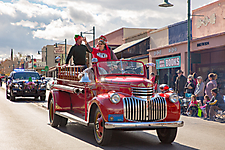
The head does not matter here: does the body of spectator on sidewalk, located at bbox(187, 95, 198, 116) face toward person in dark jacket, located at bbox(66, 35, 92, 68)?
yes

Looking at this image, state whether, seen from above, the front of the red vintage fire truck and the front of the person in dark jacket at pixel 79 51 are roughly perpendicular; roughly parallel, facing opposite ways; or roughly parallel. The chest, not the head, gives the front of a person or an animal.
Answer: roughly parallel

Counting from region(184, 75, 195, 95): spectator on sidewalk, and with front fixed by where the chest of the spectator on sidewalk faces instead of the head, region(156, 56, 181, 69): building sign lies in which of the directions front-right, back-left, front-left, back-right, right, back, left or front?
back-right

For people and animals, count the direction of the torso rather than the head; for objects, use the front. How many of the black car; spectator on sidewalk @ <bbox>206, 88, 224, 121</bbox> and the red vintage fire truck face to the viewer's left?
1

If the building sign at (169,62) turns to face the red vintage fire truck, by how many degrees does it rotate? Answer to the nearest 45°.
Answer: approximately 45° to its left

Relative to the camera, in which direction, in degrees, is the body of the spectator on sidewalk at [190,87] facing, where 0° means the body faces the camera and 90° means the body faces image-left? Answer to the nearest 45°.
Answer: approximately 45°

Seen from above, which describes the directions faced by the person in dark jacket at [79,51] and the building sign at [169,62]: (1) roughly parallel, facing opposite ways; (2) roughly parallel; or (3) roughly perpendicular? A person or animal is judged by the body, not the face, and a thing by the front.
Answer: roughly perpendicular

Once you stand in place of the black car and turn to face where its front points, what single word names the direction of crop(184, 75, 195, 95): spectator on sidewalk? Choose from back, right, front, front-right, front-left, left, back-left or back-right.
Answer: front-left

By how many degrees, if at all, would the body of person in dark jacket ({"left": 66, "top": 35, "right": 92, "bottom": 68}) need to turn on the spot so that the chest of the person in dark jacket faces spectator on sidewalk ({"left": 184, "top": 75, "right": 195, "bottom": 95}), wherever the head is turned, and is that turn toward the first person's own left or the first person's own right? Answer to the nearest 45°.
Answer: approximately 90° to the first person's own left

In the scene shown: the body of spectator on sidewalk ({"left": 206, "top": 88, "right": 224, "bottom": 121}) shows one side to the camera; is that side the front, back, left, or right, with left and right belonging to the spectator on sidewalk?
left

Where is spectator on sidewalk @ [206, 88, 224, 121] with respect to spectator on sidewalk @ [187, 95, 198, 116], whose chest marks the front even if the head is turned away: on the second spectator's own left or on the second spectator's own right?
on the second spectator's own left

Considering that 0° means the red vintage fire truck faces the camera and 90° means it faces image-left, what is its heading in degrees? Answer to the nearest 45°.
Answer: approximately 315°

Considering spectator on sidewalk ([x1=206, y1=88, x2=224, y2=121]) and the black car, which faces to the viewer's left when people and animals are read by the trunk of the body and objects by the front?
the spectator on sidewalk

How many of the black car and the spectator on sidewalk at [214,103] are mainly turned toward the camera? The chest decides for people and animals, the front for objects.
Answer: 1

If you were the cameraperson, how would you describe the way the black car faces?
facing the viewer

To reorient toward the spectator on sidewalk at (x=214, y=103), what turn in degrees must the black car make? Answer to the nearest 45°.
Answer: approximately 45° to its left

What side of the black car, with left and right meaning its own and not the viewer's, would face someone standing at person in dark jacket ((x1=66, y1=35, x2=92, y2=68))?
front
